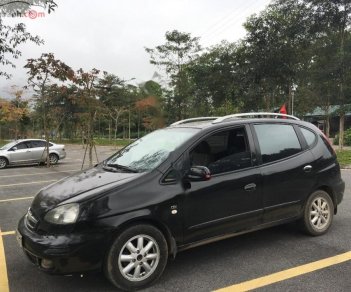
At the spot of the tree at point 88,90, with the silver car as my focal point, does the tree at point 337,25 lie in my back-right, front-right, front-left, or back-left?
back-right

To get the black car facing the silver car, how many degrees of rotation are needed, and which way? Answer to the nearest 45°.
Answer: approximately 90° to its right

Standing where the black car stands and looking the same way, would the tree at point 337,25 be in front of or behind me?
behind

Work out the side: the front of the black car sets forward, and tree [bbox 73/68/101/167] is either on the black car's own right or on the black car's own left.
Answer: on the black car's own right

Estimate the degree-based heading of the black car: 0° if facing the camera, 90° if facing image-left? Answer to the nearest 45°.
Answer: approximately 45°

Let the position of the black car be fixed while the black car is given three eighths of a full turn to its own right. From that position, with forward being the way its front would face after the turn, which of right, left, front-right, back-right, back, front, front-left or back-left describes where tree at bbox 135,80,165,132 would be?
front
